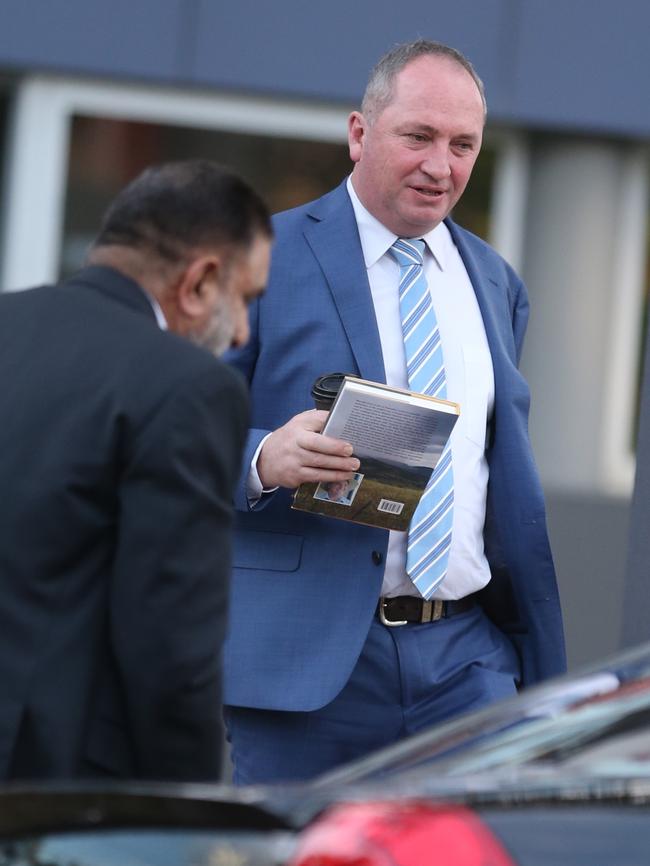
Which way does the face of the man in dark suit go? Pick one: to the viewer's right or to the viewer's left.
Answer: to the viewer's right

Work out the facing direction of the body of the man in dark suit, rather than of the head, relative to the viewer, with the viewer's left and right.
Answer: facing away from the viewer and to the right of the viewer

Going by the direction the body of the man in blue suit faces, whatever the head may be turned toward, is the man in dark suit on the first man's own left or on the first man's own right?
on the first man's own right

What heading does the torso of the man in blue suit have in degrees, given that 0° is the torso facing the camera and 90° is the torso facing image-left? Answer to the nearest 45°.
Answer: approximately 315°

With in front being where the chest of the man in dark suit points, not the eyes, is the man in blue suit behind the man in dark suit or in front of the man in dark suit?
in front

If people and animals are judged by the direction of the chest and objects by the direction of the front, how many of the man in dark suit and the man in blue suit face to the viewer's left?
0
